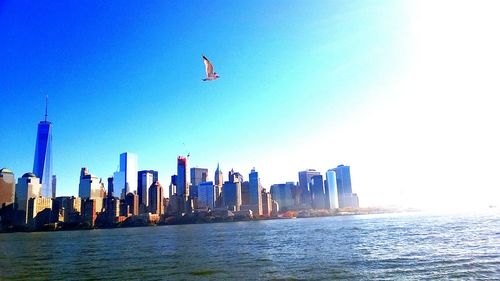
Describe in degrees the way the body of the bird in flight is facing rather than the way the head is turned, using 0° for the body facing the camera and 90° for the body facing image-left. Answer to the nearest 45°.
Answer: approximately 270°
